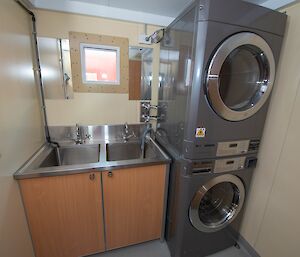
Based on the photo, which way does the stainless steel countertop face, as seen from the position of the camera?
facing the viewer

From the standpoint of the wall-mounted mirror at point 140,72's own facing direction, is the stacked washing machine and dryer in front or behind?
in front

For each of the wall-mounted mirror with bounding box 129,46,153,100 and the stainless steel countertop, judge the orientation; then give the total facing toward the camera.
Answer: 2

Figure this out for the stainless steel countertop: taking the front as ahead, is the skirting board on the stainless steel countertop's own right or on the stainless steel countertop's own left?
on the stainless steel countertop's own left

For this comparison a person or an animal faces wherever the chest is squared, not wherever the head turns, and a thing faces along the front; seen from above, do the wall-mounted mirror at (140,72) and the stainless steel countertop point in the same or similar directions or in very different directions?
same or similar directions

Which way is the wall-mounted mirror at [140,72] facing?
toward the camera
